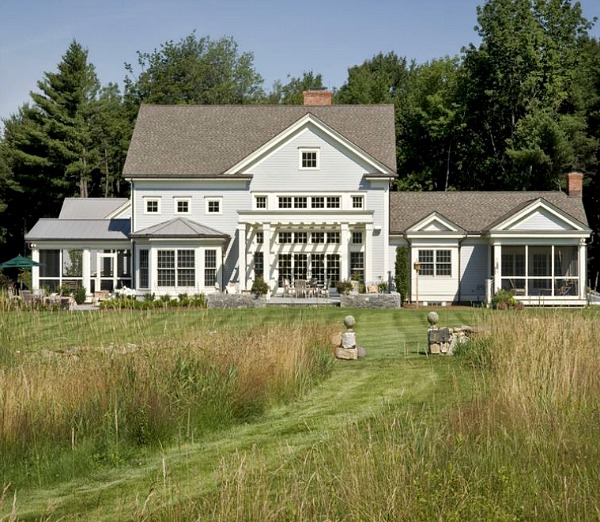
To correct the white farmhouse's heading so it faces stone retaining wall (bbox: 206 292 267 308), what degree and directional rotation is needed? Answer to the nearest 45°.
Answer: approximately 45° to its right

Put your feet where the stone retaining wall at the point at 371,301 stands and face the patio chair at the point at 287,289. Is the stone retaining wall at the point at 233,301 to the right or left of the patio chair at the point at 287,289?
left

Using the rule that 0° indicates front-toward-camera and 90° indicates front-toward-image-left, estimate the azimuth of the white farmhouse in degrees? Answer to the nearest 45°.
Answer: approximately 0°

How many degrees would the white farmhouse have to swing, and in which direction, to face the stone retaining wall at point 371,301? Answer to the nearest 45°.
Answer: approximately 45° to its left
